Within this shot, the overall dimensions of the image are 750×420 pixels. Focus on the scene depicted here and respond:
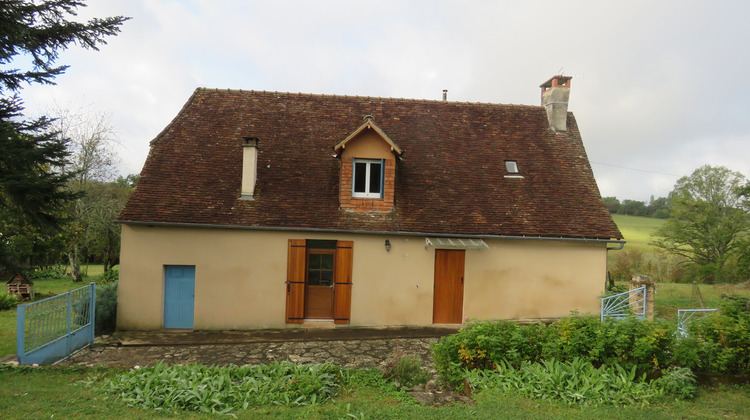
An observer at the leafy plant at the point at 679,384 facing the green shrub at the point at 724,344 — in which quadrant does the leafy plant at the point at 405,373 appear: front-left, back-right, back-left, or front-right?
back-left

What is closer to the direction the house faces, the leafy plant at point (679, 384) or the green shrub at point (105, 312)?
the leafy plant

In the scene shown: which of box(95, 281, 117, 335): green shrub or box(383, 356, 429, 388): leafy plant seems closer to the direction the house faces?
the leafy plant

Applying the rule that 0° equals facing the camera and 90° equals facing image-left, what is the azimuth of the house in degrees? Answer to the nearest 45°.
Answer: approximately 0°

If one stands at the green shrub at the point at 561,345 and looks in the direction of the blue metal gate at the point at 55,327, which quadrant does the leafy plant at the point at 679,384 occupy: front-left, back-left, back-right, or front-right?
back-left

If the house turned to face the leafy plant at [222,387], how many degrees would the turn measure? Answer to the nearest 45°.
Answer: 0° — it already faces it

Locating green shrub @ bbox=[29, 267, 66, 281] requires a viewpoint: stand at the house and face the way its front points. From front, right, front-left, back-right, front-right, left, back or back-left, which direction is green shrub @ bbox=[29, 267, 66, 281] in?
back-right

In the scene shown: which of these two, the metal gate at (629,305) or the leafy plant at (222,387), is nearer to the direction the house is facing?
the leafy plant
